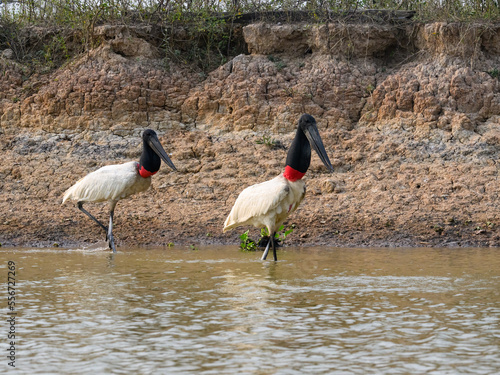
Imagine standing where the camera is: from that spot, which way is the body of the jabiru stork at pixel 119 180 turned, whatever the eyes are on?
to the viewer's right

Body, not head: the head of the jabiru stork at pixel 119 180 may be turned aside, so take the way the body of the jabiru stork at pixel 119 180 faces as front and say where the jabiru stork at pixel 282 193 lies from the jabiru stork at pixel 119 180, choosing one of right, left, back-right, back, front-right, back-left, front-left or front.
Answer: front-right
